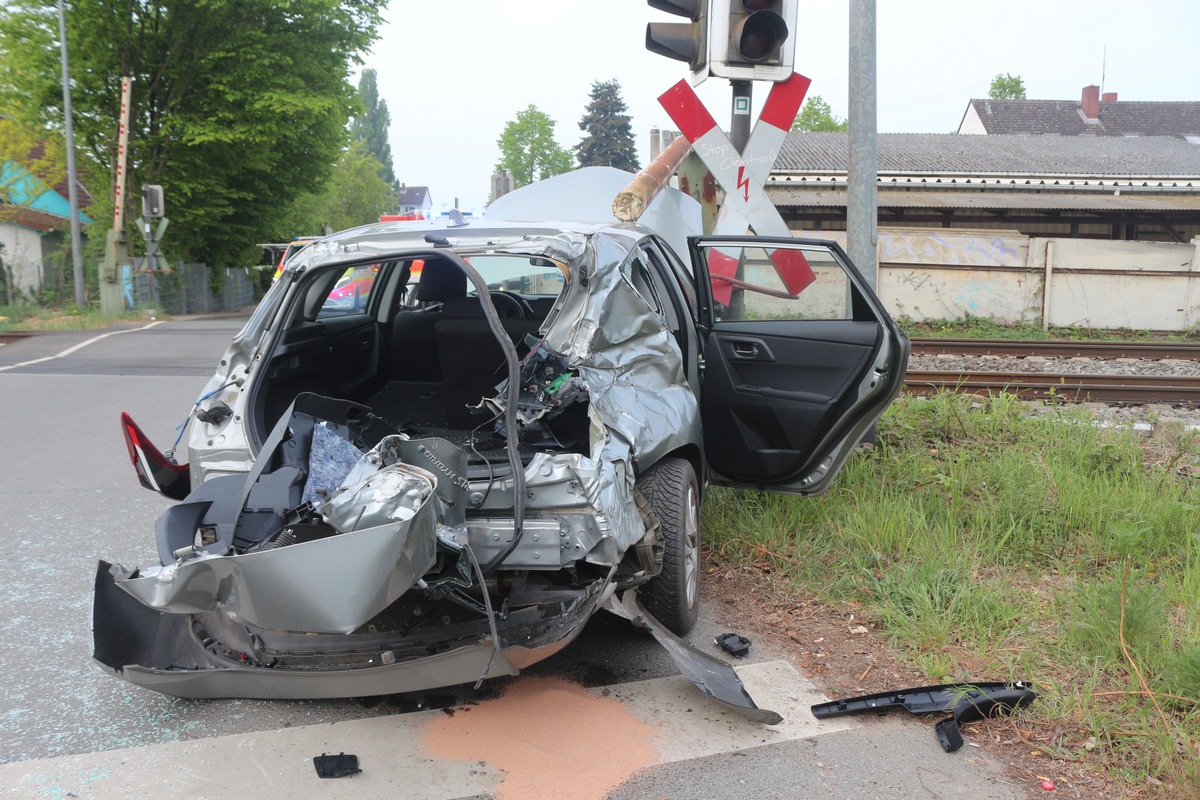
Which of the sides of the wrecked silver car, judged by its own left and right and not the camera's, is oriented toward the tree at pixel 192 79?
front

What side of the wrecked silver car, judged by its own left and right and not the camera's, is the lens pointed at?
back

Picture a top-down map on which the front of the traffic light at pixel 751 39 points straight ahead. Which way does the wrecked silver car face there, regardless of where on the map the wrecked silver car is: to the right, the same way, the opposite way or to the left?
the opposite way

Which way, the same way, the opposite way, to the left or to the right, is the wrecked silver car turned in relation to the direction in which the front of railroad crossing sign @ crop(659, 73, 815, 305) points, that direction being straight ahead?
the opposite way

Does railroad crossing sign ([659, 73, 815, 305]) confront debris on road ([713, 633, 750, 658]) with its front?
yes

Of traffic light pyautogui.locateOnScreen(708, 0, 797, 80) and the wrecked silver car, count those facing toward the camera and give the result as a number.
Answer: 1

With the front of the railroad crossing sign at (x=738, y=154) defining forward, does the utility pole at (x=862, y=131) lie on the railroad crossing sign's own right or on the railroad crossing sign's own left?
on the railroad crossing sign's own left

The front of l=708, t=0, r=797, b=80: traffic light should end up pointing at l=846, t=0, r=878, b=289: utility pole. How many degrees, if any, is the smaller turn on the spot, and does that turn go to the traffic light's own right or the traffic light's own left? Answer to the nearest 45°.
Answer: approximately 135° to the traffic light's own left

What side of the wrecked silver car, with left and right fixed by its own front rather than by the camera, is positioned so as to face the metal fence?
front
